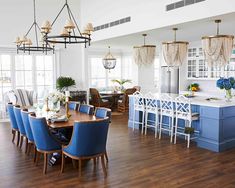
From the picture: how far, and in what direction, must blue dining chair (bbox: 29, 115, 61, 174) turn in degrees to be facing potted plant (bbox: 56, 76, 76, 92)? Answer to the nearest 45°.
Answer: approximately 45° to its left

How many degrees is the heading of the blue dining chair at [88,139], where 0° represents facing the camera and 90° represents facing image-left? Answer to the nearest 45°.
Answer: approximately 135°

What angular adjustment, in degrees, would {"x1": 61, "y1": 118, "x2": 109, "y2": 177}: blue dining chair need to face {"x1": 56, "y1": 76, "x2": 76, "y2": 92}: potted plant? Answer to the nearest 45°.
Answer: approximately 45° to its right

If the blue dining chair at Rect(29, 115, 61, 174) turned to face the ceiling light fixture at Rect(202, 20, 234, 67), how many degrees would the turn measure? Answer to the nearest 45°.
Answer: approximately 45° to its right

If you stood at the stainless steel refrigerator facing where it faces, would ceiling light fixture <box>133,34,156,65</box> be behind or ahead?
ahead

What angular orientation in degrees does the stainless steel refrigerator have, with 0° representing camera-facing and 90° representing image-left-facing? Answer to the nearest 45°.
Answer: approximately 0°

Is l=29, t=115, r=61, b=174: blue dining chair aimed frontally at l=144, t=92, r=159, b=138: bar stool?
yes

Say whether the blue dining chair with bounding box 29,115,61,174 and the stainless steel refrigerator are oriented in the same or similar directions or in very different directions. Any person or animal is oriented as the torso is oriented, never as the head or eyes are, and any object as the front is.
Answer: very different directions

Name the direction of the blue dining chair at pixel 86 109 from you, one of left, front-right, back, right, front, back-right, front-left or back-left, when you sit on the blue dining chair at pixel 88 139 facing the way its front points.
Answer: front-right

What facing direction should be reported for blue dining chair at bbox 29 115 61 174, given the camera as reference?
facing away from the viewer and to the right of the viewer

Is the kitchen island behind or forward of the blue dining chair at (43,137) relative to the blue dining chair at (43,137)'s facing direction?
forward

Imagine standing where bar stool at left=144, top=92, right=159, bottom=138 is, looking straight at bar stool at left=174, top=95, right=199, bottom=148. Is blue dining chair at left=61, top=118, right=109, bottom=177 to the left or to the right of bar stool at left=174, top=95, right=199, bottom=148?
right
